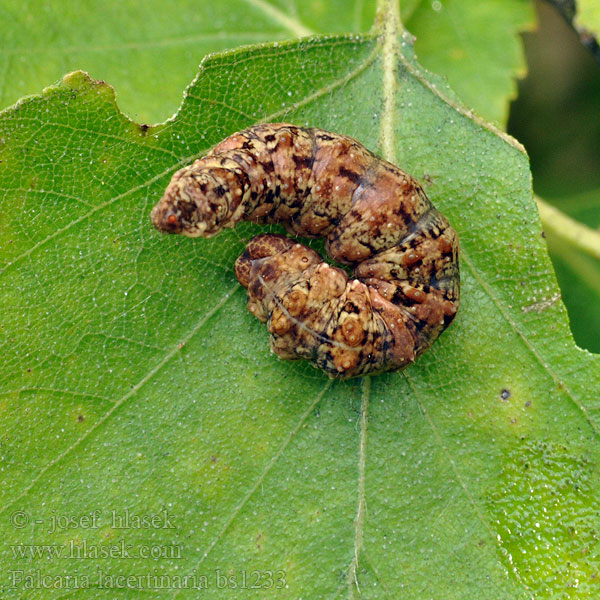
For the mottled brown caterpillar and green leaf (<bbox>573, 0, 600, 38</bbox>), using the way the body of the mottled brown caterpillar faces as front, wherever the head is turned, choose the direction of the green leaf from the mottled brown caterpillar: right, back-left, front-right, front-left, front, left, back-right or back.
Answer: back-right

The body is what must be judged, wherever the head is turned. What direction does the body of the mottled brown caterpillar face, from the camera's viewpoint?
to the viewer's left

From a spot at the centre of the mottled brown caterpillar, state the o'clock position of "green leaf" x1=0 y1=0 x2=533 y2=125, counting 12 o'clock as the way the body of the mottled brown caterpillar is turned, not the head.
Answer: The green leaf is roughly at 2 o'clock from the mottled brown caterpillar.

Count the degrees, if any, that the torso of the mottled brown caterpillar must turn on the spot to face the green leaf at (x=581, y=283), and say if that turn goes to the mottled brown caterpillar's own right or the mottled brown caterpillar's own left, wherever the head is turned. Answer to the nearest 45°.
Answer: approximately 135° to the mottled brown caterpillar's own right

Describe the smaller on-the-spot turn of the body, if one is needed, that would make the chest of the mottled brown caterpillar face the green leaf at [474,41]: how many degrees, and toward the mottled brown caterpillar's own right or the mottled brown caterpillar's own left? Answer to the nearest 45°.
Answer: approximately 90° to the mottled brown caterpillar's own right
